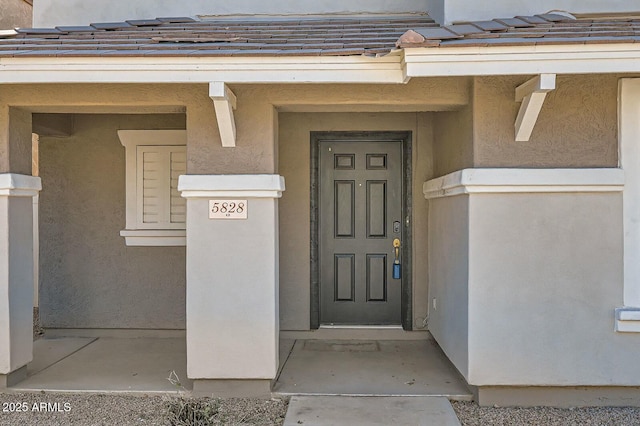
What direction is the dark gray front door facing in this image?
toward the camera
